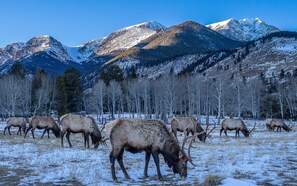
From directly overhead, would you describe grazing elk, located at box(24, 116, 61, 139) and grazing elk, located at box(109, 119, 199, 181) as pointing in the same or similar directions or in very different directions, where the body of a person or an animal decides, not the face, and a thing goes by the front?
same or similar directions

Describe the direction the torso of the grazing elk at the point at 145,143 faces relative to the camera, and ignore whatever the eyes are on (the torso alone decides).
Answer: to the viewer's right

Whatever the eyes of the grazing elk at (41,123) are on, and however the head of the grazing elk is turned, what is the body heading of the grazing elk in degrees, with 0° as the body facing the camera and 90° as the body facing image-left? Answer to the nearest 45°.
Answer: approximately 270°

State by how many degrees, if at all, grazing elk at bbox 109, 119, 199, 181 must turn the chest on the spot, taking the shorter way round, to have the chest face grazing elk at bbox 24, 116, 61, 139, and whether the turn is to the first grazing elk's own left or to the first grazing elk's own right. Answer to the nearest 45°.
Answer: approximately 135° to the first grazing elk's own left

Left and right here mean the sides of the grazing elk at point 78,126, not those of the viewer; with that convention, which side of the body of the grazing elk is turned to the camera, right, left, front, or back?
right

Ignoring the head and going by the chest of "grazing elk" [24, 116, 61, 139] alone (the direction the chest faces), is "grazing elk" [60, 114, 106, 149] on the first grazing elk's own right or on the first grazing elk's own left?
on the first grazing elk's own right

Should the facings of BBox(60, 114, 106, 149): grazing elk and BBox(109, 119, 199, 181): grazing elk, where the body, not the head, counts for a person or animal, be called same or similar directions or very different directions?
same or similar directions

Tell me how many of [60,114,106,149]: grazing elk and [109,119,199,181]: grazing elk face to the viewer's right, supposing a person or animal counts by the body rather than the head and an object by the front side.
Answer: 2
